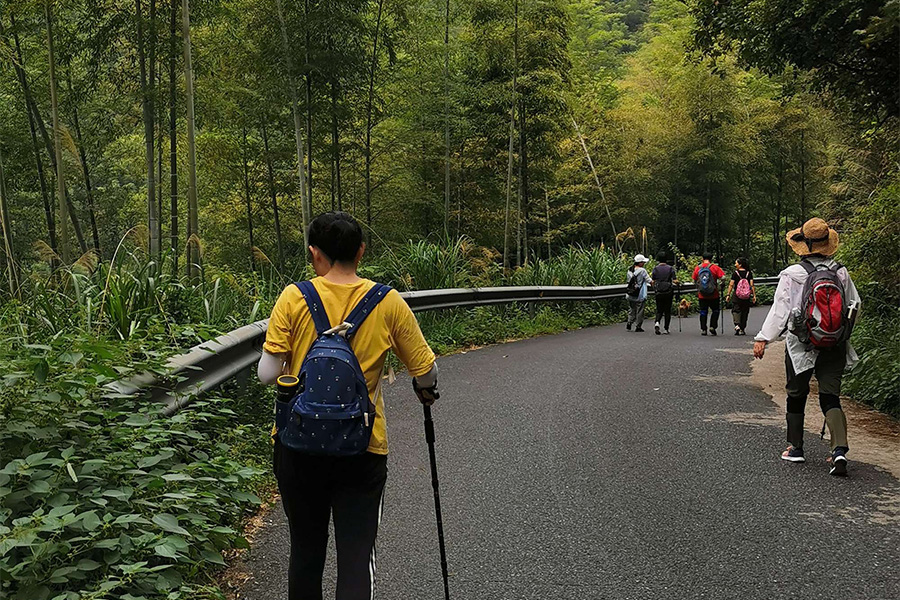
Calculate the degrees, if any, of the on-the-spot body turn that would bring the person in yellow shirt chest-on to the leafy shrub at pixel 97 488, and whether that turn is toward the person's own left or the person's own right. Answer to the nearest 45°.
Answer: approximately 45° to the person's own left

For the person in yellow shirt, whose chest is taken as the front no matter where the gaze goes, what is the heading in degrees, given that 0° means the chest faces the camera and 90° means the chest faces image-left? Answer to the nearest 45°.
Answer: approximately 180°

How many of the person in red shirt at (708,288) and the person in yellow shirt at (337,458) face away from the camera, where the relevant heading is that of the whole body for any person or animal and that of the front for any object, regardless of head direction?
2

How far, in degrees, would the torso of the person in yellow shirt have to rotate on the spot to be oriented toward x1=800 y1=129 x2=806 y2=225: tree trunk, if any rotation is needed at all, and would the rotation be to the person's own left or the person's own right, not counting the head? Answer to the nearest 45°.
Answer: approximately 45° to the person's own right

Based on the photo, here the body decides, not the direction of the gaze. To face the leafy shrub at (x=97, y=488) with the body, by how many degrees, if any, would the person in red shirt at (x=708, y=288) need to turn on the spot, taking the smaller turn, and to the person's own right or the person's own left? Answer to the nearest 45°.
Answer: approximately 180°

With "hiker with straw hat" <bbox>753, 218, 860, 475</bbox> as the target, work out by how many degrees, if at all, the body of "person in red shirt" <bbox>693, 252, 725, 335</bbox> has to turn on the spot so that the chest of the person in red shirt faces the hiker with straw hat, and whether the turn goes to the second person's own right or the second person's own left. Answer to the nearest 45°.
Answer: approximately 180°

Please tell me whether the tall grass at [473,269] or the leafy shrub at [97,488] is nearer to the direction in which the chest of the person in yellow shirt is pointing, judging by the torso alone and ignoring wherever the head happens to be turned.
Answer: the tall grass

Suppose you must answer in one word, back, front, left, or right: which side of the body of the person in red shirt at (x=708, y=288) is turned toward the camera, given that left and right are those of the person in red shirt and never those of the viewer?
back
